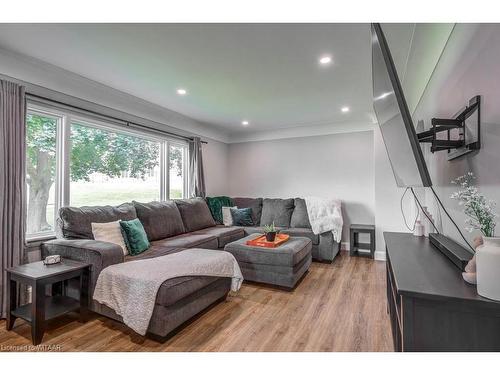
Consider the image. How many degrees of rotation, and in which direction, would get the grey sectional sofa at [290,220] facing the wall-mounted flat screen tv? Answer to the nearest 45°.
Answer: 0° — it already faces it

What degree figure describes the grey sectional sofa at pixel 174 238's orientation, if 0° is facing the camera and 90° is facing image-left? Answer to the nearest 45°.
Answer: approximately 315°

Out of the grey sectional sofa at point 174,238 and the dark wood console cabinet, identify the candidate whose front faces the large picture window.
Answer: the dark wood console cabinet

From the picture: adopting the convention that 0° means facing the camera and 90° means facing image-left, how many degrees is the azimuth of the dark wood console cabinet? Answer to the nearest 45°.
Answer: approximately 90°

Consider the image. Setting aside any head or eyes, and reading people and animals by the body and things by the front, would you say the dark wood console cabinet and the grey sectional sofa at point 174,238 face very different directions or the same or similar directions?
very different directions

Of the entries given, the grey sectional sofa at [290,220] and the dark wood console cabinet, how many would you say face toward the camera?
1

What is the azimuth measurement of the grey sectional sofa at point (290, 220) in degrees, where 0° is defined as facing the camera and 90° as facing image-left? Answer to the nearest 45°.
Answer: approximately 0°
